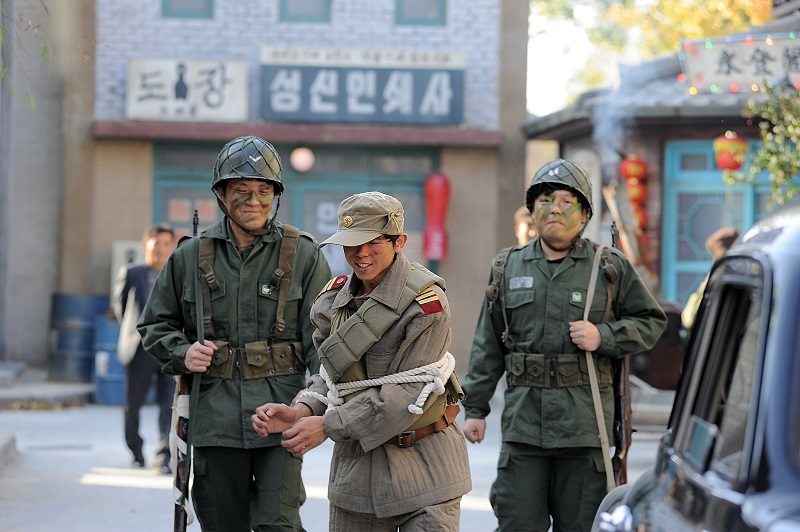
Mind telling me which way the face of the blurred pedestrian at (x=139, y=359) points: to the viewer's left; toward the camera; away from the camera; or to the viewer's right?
toward the camera

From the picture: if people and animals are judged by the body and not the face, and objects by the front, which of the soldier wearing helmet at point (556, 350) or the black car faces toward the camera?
the soldier wearing helmet

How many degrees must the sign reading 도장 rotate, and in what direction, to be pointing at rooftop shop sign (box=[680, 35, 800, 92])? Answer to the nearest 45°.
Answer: approximately 45° to its left

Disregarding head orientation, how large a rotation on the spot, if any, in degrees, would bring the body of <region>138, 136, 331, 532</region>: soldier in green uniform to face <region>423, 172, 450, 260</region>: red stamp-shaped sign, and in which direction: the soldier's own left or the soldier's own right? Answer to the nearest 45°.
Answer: approximately 180°

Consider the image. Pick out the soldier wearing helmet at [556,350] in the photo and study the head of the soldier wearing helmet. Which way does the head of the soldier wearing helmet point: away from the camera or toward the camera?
toward the camera

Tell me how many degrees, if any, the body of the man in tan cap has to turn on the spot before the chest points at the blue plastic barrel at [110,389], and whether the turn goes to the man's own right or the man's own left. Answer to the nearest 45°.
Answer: approximately 135° to the man's own right

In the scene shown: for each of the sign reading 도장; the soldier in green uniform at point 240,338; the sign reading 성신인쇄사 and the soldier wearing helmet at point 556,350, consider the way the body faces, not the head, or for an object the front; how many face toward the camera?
4

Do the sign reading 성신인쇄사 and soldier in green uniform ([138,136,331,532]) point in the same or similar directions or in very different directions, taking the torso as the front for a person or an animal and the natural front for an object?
same or similar directions

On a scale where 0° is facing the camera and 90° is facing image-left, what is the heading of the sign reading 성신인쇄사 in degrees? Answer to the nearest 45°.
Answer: approximately 0°

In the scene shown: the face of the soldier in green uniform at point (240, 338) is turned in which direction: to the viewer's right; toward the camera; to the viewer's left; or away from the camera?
toward the camera

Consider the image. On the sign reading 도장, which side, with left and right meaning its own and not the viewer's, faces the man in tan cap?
front

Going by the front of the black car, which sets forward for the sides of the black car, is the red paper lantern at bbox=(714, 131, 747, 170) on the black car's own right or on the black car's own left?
on the black car's own right

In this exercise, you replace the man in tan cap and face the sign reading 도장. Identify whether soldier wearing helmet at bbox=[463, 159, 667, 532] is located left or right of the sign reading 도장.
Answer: right

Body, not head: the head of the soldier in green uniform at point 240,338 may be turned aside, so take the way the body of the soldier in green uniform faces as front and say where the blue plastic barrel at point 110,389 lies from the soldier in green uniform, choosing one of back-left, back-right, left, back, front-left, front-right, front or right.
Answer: back

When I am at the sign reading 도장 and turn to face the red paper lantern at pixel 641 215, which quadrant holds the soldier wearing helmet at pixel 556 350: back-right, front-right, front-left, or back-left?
front-right

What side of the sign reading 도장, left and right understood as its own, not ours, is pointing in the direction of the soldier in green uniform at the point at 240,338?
front

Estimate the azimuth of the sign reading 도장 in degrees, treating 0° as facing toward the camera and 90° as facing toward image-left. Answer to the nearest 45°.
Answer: approximately 0°

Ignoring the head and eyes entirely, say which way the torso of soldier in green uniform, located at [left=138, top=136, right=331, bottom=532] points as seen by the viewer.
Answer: toward the camera
